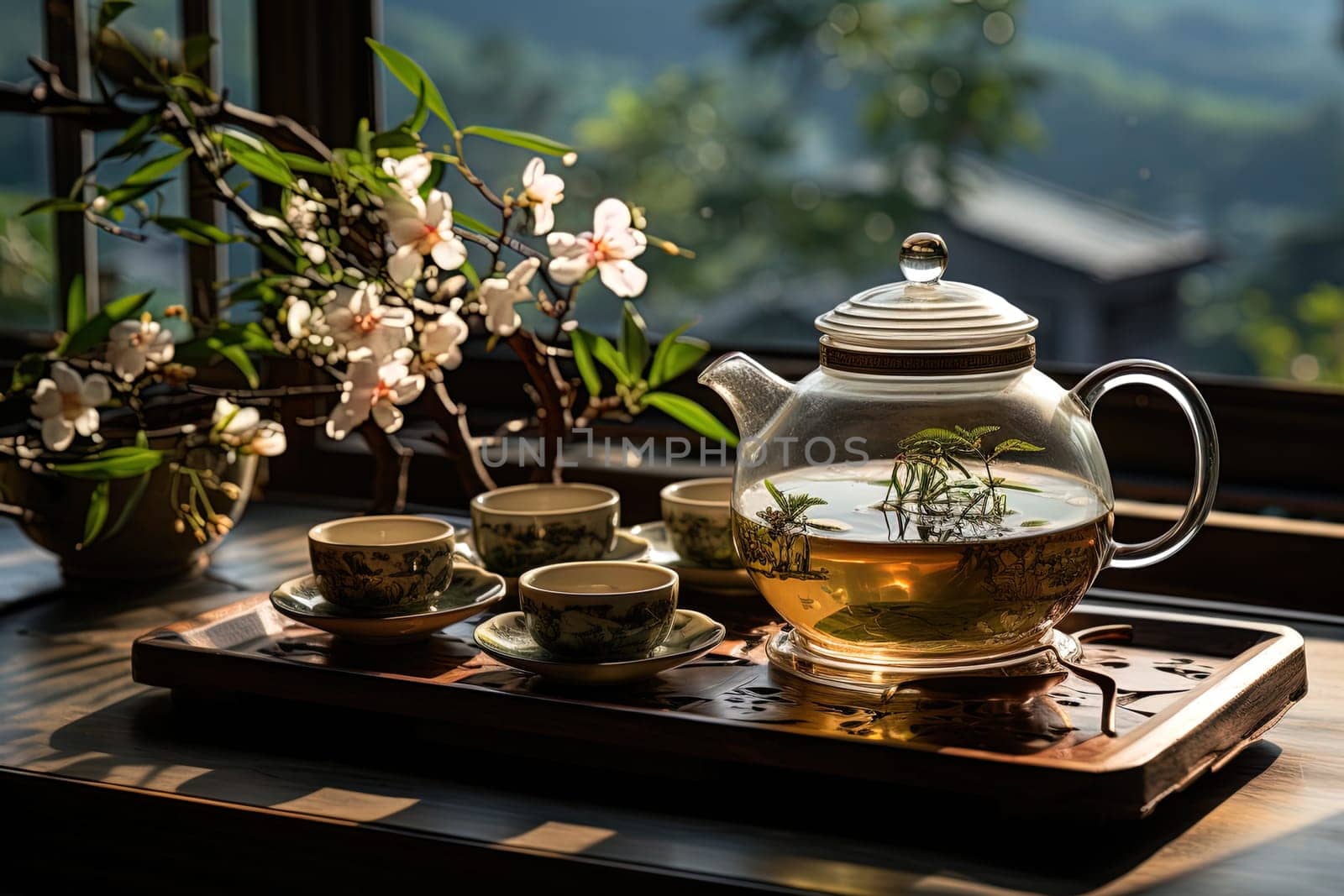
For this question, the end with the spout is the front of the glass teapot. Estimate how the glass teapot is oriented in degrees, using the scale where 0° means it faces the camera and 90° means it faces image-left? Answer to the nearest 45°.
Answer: approximately 90°

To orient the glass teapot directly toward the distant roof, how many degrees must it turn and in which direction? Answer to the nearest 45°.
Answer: approximately 90° to its right
